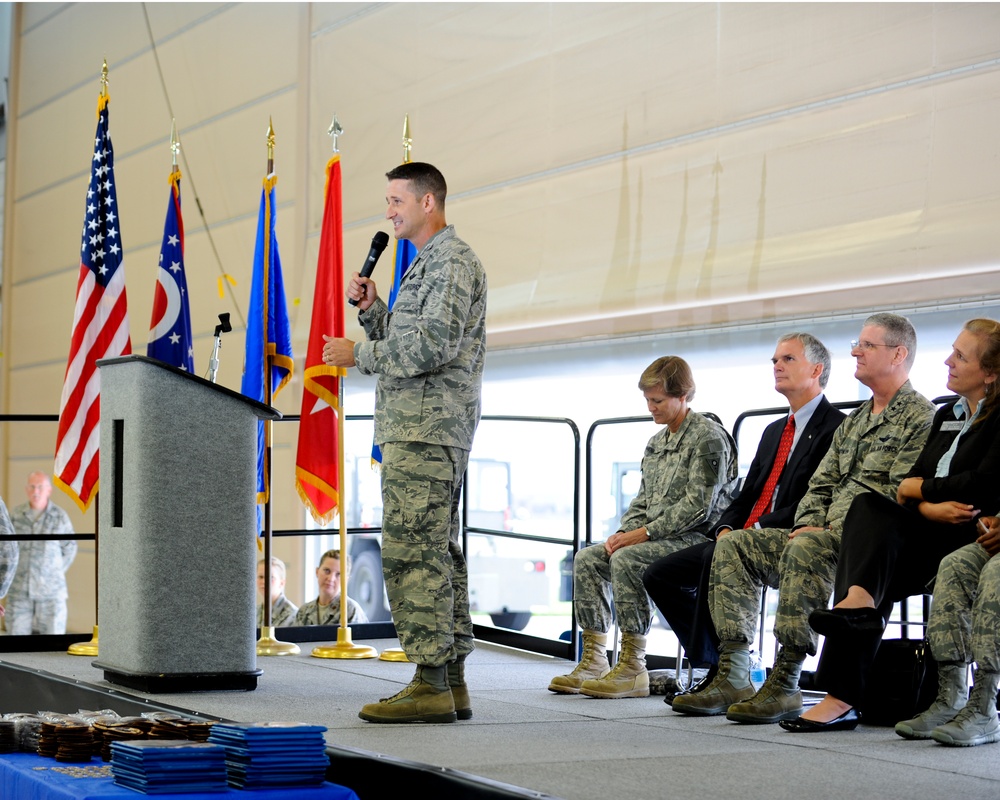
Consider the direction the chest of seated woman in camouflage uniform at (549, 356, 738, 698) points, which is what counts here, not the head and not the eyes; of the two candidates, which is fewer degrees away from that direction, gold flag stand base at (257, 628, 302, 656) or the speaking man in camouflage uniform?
the speaking man in camouflage uniform

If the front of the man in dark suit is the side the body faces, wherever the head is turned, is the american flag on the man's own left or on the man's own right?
on the man's own right

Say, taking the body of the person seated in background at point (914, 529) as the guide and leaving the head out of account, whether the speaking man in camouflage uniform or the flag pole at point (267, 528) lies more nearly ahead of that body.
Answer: the speaking man in camouflage uniform

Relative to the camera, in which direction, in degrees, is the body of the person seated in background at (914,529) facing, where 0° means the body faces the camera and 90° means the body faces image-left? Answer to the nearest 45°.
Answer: approximately 45°
